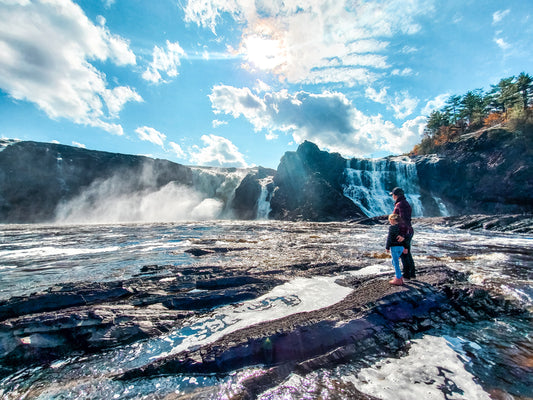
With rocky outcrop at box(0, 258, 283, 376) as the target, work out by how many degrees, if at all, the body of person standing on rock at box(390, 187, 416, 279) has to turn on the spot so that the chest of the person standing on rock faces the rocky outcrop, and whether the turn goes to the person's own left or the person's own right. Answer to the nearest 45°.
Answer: approximately 45° to the person's own left

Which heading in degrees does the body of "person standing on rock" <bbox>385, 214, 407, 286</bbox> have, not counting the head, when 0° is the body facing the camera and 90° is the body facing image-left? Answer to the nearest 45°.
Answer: approximately 90°

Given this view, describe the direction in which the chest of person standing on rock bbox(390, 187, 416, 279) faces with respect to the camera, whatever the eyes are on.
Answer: to the viewer's left

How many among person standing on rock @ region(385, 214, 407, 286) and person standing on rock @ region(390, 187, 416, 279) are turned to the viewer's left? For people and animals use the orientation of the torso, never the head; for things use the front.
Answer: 2
